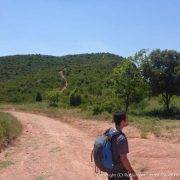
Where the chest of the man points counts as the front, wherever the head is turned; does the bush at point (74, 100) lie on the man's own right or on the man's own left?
on the man's own left

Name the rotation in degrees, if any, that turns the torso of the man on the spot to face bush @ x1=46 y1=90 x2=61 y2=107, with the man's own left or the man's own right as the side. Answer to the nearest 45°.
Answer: approximately 90° to the man's own left
